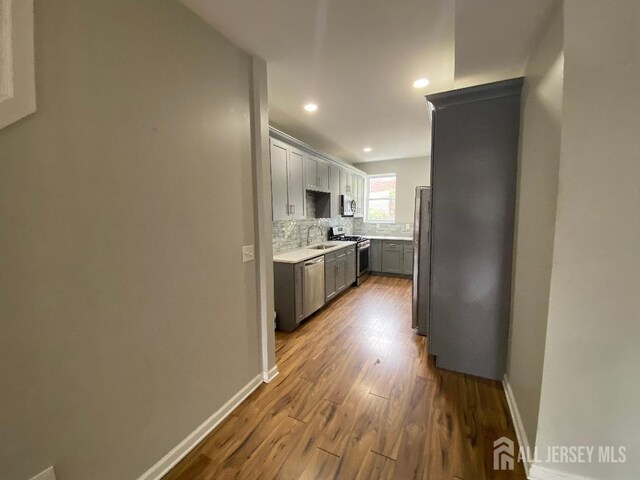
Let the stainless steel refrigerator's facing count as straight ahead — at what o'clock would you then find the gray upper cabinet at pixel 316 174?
The gray upper cabinet is roughly at 1 o'clock from the stainless steel refrigerator.

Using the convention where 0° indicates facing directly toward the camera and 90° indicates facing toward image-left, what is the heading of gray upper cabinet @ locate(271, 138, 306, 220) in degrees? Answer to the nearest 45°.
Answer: approximately 315°

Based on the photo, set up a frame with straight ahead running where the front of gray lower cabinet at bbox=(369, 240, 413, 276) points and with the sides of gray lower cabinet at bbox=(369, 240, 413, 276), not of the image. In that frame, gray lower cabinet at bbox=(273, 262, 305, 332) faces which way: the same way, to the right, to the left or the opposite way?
to the left

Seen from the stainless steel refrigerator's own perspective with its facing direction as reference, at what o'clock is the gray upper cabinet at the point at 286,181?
The gray upper cabinet is roughly at 12 o'clock from the stainless steel refrigerator.

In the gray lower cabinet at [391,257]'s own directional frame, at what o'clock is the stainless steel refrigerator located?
The stainless steel refrigerator is roughly at 12 o'clock from the gray lower cabinet.

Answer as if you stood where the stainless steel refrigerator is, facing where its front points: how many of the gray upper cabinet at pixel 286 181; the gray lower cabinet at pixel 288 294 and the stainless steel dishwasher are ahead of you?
3

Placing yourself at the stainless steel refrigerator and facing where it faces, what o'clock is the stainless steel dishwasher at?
The stainless steel dishwasher is roughly at 12 o'clock from the stainless steel refrigerator.

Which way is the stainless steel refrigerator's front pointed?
to the viewer's left

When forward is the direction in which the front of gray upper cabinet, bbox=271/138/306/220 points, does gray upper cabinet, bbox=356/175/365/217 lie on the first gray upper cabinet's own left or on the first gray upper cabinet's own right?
on the first gray upper cabinet's own left

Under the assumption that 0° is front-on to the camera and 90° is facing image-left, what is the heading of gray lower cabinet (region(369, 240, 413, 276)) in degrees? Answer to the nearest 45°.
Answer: approximately 0°

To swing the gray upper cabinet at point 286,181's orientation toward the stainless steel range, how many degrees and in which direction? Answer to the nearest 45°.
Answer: approximately 90° to its left

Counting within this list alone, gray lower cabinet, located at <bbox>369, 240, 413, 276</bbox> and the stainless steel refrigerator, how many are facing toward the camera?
1

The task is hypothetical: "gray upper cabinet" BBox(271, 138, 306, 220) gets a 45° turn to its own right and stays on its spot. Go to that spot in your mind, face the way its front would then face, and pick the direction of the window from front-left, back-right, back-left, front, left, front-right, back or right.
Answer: back-left
